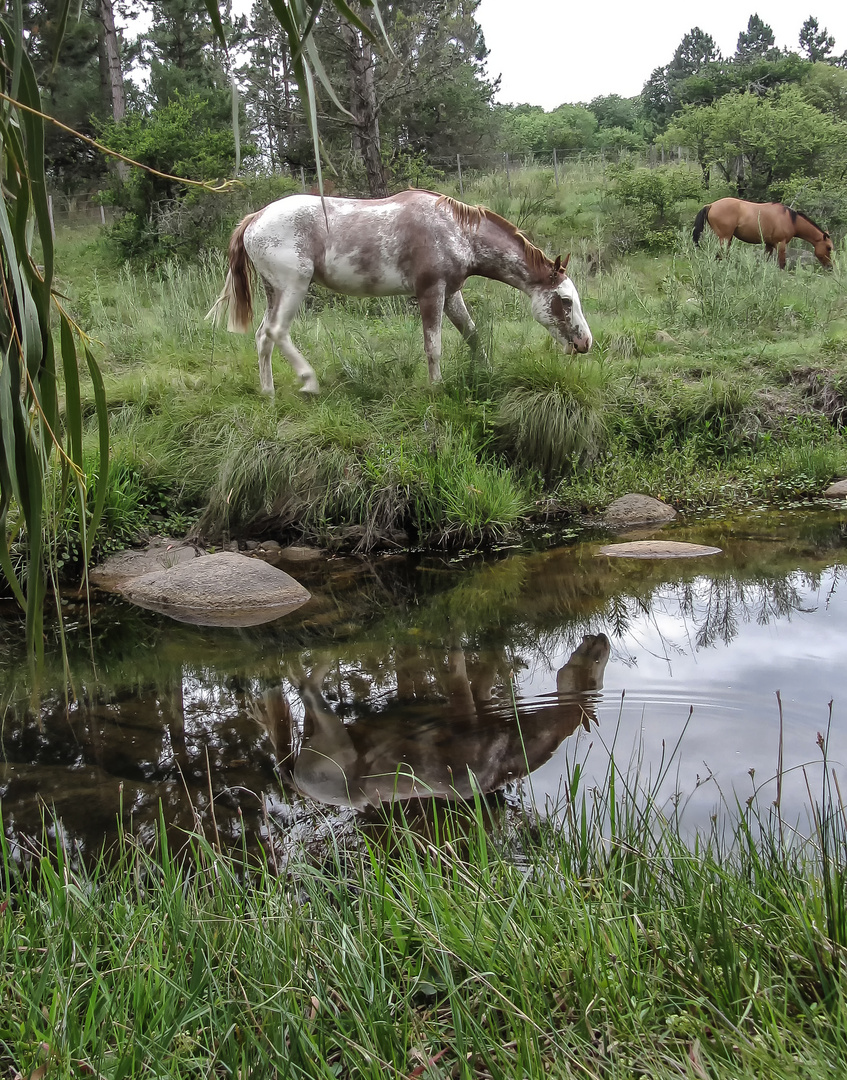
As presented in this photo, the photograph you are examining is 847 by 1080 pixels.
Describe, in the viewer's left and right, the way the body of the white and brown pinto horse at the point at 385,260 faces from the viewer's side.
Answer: facing to the right of the viewer

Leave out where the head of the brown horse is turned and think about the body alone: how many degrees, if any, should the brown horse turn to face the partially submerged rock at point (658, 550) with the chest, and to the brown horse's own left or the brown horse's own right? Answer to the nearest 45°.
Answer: approximately 90° to the brown horse's own right

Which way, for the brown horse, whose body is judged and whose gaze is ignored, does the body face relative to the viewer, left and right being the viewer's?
facing to the right of the viewer

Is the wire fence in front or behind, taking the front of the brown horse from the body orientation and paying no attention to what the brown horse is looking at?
behind

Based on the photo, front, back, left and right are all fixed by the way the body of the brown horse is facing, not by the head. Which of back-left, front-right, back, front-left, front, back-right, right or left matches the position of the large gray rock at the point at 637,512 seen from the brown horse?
right

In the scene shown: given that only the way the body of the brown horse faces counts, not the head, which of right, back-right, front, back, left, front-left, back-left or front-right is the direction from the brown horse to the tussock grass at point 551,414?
right

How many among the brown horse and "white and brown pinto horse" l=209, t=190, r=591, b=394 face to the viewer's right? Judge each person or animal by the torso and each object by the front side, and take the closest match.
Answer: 2
